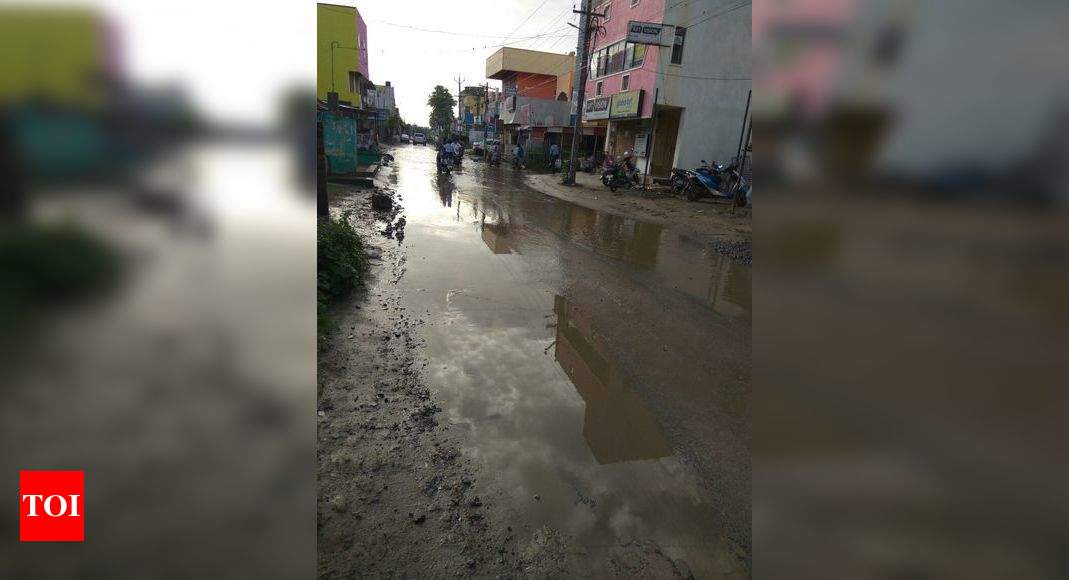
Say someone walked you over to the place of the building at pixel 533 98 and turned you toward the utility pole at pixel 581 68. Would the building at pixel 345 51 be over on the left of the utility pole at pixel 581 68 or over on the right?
right

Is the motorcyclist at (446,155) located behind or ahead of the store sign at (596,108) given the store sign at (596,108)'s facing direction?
ahead

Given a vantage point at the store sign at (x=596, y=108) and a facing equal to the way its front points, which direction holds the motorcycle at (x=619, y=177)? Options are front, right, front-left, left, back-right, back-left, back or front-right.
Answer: front-left

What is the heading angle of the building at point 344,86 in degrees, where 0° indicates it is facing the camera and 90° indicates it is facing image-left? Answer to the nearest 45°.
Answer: approximately 270°

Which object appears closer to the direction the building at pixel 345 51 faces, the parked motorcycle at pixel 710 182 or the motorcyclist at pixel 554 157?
the motorcyclist

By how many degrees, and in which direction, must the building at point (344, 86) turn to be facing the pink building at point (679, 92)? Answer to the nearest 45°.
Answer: approximately 45° to its right

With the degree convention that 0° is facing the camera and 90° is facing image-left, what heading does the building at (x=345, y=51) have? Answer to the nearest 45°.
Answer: approximately 270°

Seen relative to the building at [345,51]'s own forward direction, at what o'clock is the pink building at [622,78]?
The pink building is roughly at 1 o'clock from the building.

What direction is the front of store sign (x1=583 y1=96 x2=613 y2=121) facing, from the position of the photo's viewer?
facing the viewer and to the left of the viewer

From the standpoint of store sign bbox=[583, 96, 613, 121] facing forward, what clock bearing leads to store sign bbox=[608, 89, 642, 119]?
store sign bbox=[608, 89, 642, 119] is roughly at 10 o'clock from store sign bbox=[583, 96, 613, 121].

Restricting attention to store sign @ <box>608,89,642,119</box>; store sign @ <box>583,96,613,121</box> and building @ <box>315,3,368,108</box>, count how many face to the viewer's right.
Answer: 1
